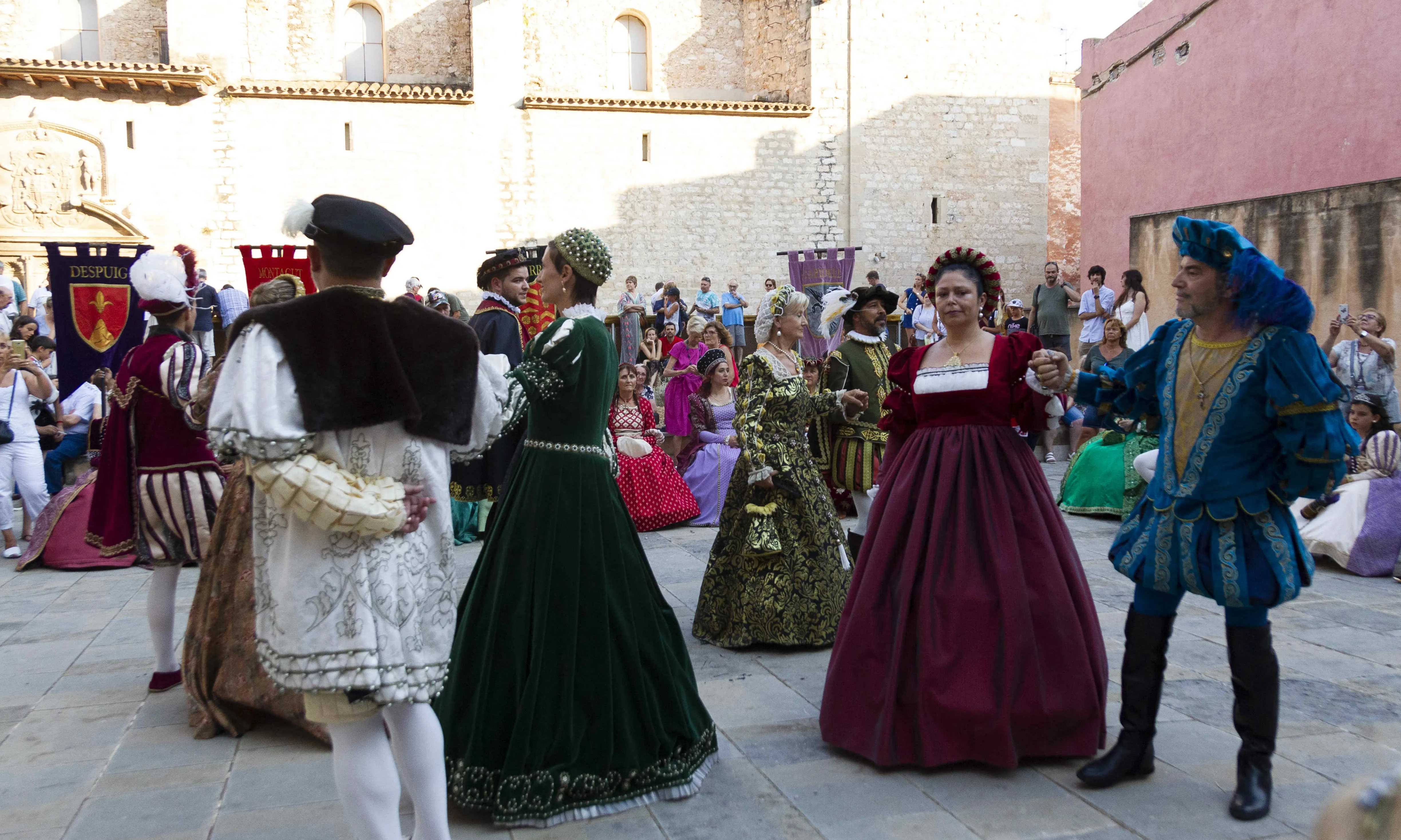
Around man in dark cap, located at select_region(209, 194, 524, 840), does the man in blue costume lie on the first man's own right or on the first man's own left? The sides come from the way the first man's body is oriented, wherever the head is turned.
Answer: on the first man's own right

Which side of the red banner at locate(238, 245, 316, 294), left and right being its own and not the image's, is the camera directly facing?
front

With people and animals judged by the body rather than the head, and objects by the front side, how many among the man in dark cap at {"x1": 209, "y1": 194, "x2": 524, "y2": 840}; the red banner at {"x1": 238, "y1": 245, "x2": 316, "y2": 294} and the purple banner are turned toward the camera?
2

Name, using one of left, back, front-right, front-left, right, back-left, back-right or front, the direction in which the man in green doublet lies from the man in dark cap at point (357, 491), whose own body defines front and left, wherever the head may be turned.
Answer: front-right

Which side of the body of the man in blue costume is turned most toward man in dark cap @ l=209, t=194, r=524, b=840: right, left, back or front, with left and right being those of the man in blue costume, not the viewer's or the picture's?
front

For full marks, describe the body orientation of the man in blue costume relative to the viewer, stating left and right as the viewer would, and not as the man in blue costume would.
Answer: facing the viewer and to the left of the viewer

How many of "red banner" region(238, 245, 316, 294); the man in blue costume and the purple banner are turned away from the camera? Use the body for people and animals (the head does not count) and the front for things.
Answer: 0

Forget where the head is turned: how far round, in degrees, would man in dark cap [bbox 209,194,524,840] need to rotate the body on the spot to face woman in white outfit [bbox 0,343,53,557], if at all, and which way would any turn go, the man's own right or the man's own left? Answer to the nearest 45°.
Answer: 0° — they already face them

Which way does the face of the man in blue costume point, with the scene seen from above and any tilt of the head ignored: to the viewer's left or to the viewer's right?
to the viewer's left

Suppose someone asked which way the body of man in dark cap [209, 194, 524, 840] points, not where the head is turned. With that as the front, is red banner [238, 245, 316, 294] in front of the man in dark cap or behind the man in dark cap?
in front

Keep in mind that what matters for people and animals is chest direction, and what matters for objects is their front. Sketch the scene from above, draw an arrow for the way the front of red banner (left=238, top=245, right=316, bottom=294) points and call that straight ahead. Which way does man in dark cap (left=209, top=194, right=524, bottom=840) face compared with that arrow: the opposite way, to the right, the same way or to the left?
the opposite way

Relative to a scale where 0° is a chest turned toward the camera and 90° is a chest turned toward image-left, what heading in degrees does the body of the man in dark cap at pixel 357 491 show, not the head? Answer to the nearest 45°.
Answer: approximately 180°

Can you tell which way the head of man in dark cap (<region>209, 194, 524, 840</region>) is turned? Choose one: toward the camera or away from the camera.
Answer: away from the camera
